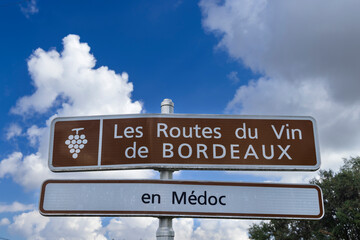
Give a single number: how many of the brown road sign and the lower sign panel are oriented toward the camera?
2

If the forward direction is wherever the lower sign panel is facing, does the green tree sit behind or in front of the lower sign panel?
behind

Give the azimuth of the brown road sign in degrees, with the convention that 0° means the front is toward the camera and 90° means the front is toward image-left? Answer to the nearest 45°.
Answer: approximately 0°
